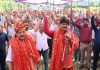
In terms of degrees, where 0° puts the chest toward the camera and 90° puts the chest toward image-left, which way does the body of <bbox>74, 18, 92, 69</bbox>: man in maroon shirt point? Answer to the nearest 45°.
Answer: approximately 0°

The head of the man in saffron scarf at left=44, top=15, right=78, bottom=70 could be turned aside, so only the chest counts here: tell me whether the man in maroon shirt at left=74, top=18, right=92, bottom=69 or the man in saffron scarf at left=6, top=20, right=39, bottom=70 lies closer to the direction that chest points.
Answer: the man in saffron scarf

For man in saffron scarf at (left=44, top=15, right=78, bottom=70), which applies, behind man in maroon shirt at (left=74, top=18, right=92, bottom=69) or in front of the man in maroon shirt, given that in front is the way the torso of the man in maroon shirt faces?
in front

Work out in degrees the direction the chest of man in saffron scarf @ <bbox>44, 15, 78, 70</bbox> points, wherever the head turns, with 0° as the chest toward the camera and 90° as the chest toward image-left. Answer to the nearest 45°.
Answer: approximately 0°

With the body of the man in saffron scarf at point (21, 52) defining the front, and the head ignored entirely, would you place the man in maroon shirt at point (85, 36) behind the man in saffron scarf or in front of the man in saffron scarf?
behind
